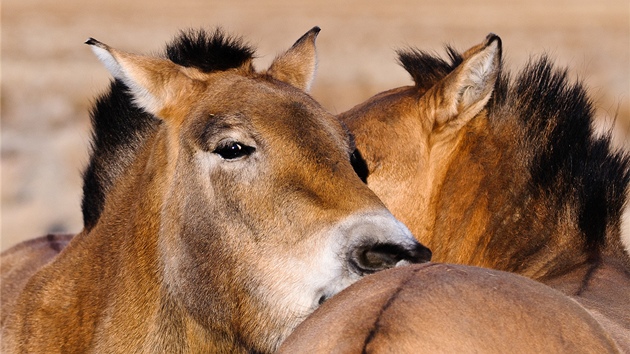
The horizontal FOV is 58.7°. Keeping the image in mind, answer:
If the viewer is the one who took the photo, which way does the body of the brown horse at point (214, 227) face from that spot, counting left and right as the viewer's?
facing the viewer and to the right of the viewer
